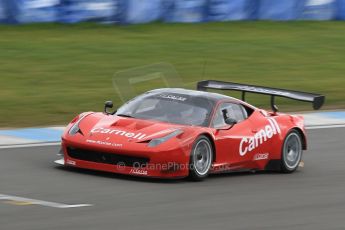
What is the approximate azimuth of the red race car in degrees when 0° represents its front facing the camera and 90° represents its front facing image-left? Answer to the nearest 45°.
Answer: approximately 45°
